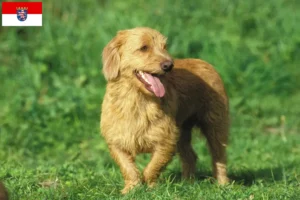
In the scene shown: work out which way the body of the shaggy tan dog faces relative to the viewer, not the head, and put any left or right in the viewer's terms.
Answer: facing the viewer and to the left of the viewer
